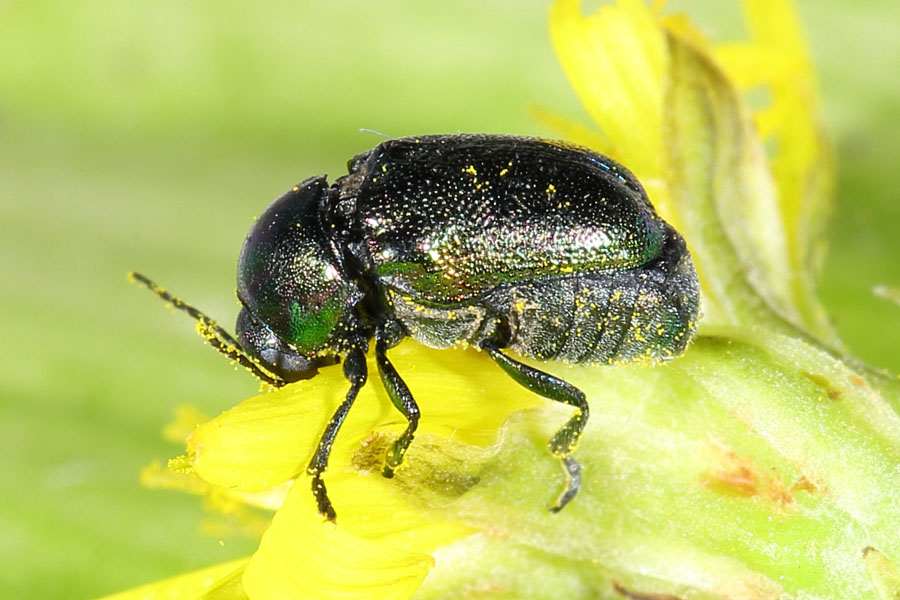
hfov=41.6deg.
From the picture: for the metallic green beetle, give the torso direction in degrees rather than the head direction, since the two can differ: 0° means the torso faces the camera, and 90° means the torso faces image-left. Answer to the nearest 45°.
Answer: approximately 90°
